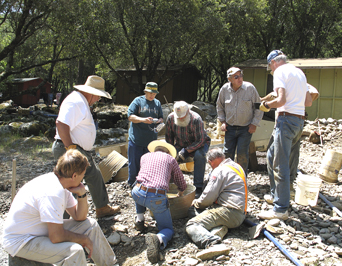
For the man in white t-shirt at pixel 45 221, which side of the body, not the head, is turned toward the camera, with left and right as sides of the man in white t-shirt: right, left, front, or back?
right

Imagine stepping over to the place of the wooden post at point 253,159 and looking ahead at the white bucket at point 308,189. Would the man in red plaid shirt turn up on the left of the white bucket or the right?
right

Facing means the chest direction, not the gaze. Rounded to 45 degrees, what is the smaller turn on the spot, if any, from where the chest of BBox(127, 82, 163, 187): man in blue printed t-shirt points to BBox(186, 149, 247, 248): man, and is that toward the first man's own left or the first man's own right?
0° — they already face them

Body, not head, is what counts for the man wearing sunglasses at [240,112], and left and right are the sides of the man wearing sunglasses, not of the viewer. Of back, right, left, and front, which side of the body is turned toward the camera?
front

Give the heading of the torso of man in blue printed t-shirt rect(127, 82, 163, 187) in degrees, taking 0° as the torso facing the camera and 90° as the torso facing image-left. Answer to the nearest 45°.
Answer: approximately 315°

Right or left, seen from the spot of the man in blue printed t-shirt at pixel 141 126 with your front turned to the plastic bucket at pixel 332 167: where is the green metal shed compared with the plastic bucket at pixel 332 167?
left

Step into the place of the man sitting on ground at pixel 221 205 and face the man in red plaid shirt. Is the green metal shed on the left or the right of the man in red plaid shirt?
right

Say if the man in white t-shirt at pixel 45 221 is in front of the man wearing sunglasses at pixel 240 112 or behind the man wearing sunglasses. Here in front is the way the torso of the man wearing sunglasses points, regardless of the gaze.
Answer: in front

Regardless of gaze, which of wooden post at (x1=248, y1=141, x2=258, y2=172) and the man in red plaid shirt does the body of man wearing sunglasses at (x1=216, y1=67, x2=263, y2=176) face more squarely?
the man in red plaid shirt
